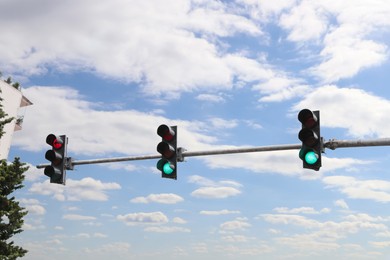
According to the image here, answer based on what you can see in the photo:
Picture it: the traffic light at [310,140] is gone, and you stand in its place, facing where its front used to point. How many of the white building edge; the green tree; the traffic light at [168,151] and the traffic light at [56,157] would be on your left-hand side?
0

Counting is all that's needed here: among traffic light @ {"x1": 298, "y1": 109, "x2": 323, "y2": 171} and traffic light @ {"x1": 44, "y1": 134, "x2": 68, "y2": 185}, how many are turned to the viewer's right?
0

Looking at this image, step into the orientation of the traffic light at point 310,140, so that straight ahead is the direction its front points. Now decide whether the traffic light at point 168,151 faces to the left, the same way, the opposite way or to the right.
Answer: the same way

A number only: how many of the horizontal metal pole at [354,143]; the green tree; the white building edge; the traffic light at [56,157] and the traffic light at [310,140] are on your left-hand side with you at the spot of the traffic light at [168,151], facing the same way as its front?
2

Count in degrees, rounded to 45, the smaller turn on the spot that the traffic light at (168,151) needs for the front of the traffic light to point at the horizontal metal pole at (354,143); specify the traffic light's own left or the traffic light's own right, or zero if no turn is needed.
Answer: approximately 90° to the traffic light's own left

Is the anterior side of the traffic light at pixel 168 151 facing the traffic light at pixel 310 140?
no

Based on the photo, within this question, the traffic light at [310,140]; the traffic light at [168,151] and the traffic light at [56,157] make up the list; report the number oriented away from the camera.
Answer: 0

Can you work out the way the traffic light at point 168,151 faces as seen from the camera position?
facing the viewer and to the left of the viewer

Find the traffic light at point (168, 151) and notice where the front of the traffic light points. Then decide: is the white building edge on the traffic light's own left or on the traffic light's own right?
on the traffic light's own right

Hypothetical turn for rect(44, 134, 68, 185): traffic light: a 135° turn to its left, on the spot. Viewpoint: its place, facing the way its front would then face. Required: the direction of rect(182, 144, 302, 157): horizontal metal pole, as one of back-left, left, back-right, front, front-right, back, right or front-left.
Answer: front-right

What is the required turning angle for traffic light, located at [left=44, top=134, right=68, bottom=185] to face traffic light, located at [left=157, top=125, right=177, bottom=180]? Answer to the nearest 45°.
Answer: approximately 90° to its left

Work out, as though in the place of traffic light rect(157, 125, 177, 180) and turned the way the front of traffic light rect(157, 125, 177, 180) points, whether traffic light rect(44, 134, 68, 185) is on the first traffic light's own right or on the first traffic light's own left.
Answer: on the first traffic light's own right

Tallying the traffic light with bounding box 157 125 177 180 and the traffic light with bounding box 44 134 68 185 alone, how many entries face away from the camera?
0

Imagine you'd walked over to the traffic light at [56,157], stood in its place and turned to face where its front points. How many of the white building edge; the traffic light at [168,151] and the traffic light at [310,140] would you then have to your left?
2
